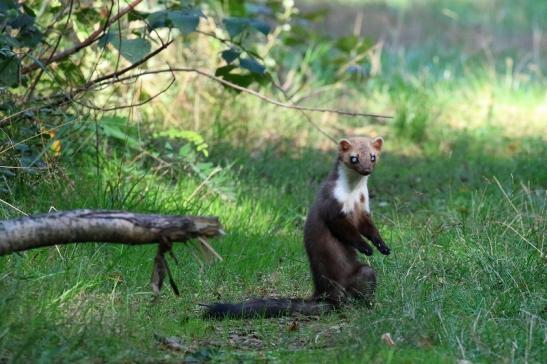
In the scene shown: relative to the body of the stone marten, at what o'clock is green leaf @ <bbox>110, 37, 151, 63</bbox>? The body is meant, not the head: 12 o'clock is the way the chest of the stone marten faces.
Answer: The green leaf is roughly at 5 o'clock from the stone marten.

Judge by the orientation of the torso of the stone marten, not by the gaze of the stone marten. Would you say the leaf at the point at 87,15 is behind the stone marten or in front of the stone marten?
behind

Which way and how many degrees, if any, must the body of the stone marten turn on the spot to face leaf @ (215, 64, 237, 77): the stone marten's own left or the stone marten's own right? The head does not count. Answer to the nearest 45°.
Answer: approximately 180°

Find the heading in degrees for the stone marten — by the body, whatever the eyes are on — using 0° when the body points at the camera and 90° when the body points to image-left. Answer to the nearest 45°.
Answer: approximately 315°

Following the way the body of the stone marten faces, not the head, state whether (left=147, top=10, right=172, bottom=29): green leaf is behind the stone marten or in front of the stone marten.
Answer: behind

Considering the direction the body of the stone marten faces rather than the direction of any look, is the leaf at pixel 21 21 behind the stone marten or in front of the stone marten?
behind

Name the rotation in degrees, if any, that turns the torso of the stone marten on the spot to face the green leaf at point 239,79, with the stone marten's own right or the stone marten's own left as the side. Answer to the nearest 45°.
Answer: approximately 180°

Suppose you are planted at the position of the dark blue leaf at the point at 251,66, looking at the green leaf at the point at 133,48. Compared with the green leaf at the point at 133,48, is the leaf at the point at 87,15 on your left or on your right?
right

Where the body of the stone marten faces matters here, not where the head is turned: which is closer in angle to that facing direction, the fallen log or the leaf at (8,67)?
the fallen log
